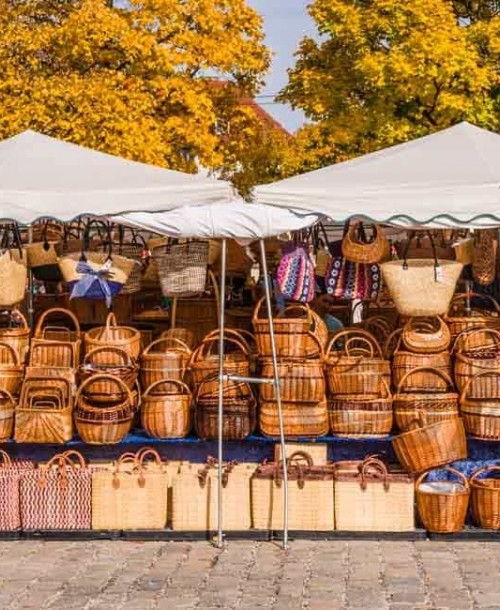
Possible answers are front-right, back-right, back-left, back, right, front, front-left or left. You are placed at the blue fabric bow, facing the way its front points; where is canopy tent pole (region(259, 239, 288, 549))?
front-left

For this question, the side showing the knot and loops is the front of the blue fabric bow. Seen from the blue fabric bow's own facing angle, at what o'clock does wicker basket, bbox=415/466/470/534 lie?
The wicker basket is roughly at 10 o'clock from the blue fabric bow.

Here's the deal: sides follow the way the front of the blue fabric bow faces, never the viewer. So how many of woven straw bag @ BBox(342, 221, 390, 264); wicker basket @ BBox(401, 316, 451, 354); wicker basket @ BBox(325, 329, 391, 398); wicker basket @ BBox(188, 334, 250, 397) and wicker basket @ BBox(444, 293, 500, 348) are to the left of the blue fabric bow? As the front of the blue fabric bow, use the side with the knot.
5

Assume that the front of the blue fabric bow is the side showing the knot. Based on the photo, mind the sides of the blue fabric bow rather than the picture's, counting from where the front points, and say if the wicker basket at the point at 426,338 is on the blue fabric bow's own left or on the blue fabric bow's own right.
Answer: on the blue fabric bow's own left

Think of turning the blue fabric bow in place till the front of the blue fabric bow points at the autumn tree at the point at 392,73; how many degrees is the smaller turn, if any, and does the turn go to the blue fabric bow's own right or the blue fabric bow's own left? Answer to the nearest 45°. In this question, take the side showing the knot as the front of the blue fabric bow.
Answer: approximately 135° to the blue fabric bow's own left

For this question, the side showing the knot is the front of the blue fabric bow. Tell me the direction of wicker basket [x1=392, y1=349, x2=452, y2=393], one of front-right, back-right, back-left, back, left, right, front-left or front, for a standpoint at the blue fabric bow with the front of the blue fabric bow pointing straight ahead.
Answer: left

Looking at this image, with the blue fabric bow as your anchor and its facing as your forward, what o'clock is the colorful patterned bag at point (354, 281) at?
The colorful patterned bag is roughly at 9 o'clock from the blue fabric bow.

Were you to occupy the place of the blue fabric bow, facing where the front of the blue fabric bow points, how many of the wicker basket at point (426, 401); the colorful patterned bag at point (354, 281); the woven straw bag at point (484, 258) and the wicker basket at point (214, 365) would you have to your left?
4

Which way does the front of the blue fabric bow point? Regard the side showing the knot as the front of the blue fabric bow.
toward the camera

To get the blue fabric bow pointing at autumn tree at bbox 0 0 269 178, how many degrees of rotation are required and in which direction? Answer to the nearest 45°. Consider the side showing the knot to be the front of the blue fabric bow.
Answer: approximately 180°

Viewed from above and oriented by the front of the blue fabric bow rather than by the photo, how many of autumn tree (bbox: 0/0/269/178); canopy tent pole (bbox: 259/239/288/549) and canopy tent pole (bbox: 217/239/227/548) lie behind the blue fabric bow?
1

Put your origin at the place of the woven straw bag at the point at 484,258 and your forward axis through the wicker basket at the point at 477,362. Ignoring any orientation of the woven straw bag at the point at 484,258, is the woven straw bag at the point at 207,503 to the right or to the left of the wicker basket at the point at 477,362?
right
